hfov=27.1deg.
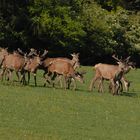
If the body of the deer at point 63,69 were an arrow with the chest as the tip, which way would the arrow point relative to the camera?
to the viewer's right

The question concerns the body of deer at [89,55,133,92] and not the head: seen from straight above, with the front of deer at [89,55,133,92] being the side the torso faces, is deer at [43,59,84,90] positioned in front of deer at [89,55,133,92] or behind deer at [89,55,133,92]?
behind

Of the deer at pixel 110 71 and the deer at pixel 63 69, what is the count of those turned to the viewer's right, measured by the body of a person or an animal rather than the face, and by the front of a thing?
2

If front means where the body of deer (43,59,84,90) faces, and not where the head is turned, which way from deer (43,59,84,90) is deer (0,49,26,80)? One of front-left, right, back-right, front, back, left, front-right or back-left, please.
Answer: back

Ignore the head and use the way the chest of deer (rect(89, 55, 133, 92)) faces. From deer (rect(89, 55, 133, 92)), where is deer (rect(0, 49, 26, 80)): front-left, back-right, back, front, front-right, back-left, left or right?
back

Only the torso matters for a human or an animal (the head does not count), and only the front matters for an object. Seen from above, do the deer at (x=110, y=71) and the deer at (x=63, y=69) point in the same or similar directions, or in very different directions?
same or similar directions

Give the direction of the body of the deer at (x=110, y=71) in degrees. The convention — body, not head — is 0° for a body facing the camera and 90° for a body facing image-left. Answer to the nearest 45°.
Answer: approximately 270°

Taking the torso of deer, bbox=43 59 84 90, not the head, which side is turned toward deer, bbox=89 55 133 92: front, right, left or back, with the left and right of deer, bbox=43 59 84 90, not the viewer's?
front
